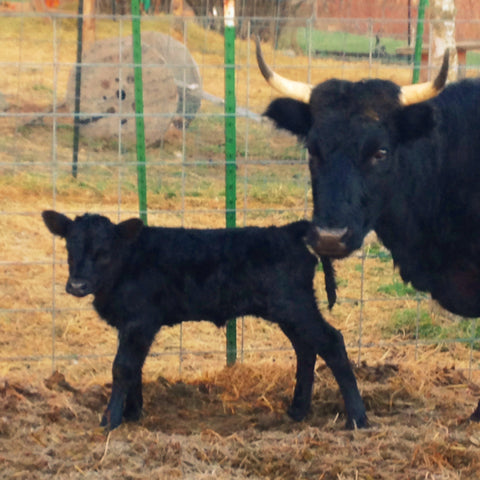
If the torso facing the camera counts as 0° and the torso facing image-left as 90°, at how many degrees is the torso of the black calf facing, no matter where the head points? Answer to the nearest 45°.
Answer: approximately 90°

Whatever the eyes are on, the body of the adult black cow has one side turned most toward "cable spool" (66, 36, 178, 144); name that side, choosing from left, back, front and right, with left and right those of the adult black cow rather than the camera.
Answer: right

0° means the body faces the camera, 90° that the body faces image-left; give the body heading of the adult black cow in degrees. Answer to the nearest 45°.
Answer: approximately 45°

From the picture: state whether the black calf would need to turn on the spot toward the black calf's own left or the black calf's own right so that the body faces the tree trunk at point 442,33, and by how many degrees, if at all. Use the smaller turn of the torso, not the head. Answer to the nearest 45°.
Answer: approximately 135° to the black calf's own right

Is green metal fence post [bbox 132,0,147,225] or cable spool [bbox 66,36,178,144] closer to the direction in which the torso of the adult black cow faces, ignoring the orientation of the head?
the green metal fence post

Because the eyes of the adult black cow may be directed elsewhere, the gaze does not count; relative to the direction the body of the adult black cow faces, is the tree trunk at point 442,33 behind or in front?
behind

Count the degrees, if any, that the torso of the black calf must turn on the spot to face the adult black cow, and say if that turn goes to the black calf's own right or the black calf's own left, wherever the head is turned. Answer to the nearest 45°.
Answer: approximately 180°

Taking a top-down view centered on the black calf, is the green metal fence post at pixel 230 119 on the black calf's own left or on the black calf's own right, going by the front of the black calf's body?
on the black calf's own right
